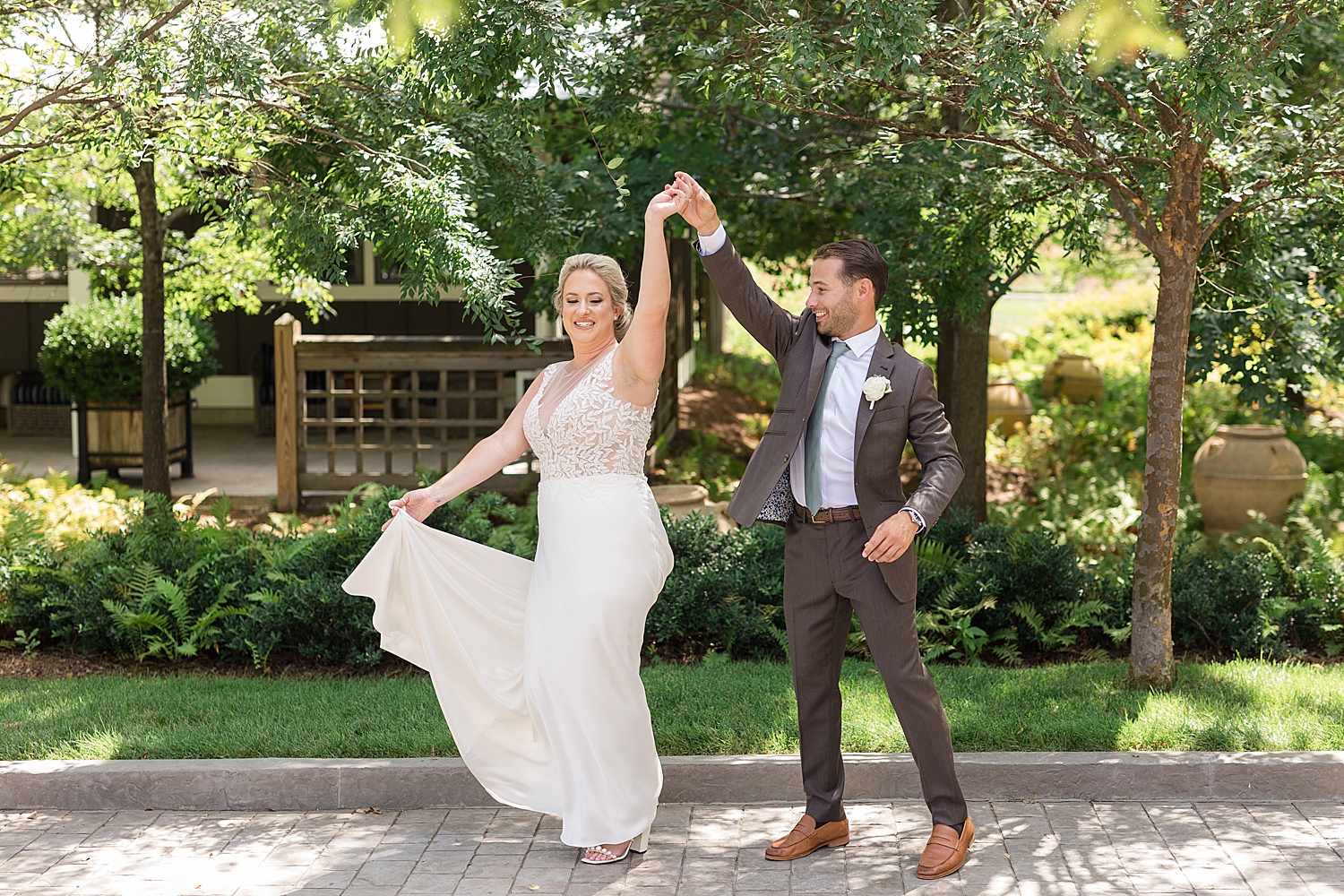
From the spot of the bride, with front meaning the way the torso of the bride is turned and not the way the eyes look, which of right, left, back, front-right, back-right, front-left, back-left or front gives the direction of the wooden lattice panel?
back-right

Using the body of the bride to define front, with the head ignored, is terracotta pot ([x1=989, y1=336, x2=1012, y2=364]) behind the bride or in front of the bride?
behind

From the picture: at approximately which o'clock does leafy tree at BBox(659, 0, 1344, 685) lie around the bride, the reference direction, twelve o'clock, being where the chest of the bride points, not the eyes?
The leafy tree is roughly at 7 o'clock from the bride.

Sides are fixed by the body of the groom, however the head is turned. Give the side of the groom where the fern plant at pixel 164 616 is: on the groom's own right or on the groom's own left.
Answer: on the groom's own right

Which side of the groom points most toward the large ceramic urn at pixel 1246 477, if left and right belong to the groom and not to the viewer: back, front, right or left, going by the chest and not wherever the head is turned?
back

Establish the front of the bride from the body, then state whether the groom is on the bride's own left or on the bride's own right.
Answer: on the bride's own left

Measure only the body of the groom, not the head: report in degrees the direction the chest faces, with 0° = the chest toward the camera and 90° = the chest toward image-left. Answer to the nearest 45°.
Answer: approximately 45°

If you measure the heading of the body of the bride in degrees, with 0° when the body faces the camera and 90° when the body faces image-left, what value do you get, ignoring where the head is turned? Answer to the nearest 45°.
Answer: approximately 45°

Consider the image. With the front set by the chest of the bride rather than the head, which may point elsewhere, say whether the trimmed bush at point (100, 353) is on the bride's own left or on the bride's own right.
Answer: on the bride's own right

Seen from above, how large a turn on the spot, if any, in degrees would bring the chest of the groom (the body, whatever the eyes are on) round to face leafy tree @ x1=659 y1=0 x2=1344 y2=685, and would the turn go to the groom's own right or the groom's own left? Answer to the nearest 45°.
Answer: approximately 180°
